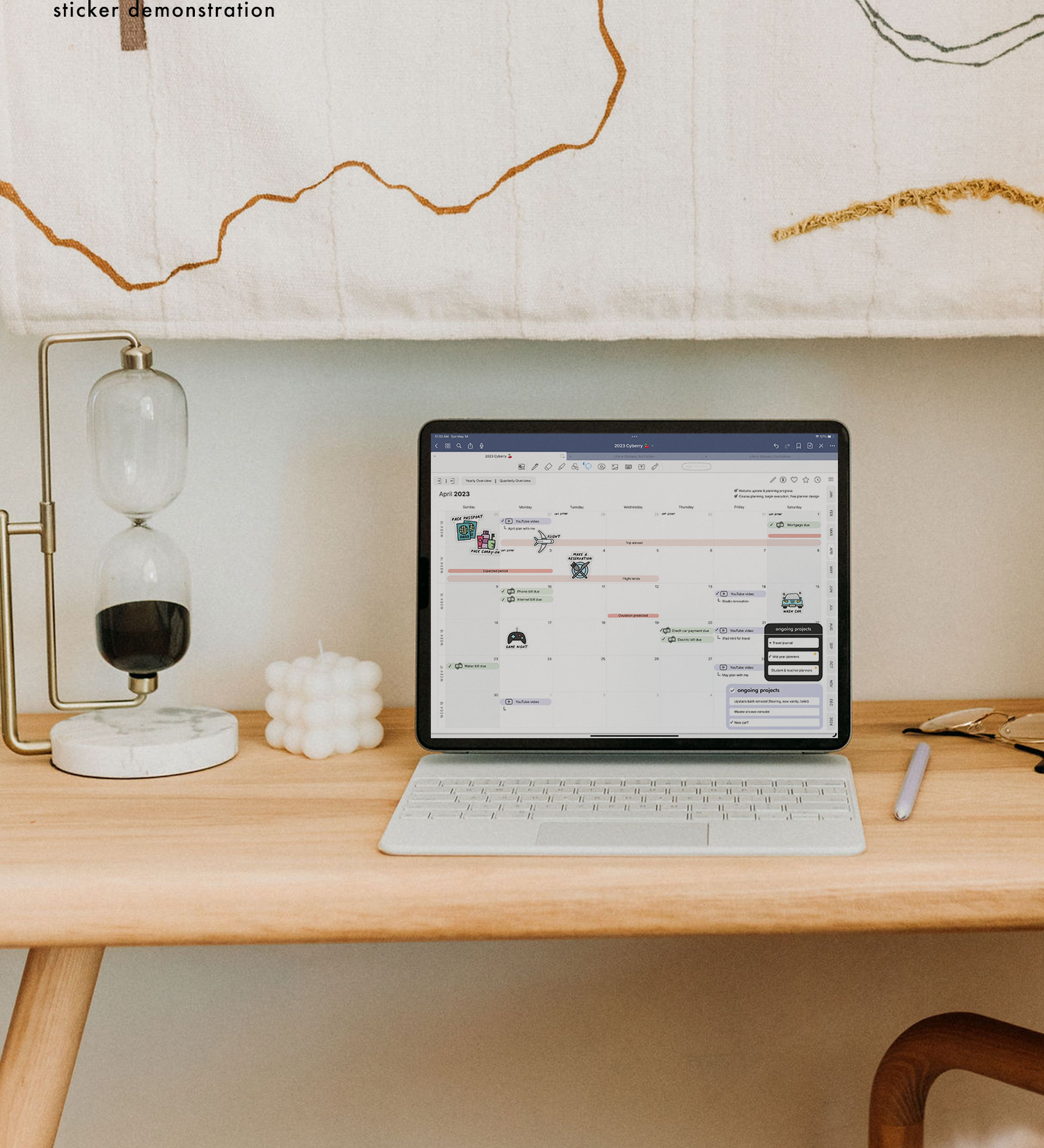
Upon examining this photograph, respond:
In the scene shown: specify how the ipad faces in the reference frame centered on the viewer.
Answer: facing the viewer

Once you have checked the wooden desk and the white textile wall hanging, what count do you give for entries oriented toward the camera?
2

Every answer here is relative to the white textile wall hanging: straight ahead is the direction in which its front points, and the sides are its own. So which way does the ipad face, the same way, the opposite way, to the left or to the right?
the same way

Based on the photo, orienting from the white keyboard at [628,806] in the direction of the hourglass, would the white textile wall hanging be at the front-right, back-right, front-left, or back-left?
front-right

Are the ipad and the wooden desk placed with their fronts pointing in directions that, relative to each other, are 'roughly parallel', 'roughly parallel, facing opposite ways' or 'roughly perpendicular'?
roughly parallel

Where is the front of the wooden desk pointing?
toward the camera

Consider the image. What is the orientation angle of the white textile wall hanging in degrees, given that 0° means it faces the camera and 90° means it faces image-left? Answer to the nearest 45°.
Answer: approximately 0°
